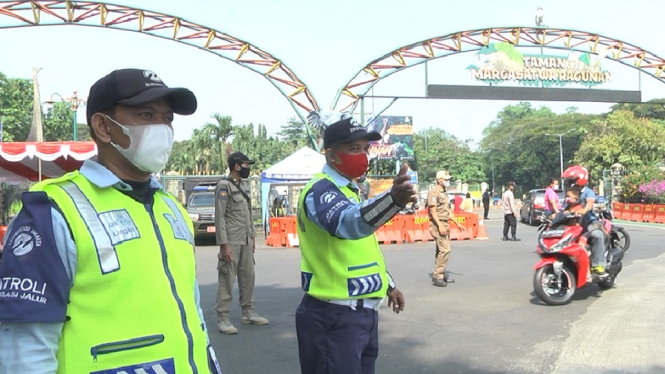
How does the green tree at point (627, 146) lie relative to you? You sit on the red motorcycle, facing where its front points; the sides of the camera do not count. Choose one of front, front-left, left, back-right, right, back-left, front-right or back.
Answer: back-right

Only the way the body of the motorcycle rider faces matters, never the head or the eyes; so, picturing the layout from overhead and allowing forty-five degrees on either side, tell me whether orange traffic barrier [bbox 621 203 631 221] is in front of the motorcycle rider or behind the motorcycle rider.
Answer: behind

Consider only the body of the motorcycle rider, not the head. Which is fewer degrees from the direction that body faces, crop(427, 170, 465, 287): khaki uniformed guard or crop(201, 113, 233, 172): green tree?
the khaki uniformed guard

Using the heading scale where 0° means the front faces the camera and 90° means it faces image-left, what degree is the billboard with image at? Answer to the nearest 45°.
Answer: approximately 0°

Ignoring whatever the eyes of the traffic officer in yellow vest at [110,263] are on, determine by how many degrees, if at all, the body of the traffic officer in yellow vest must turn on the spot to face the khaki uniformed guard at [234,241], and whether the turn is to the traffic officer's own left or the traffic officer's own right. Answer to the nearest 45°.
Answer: approximately 135° to the traffic officer's own left

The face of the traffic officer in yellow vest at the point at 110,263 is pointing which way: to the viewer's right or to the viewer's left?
to the viewer's right
